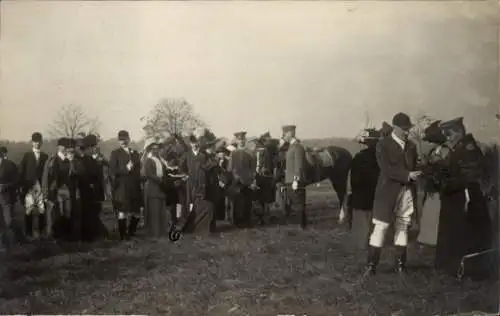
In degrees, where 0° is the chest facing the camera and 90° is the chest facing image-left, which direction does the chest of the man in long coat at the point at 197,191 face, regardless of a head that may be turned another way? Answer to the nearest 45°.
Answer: approximately 0°

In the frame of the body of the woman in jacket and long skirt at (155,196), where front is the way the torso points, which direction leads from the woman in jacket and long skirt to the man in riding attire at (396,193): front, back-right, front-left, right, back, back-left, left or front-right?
front-left

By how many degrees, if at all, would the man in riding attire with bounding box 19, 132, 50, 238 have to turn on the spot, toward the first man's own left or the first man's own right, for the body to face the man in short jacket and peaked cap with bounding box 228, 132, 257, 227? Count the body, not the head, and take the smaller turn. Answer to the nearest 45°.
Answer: approximately 90° to the first man's own left

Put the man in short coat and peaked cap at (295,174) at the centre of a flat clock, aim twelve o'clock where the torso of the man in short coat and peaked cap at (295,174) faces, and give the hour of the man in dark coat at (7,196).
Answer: the man in dark coat at (7,196) is roughly at 12 o'clock from the man in short coat and peaked cap at (295,174).

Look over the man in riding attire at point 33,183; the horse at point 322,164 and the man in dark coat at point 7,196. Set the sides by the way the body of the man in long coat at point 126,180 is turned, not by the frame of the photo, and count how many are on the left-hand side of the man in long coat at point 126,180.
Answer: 1

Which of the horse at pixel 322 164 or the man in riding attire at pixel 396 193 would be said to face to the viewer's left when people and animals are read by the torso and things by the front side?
the horse

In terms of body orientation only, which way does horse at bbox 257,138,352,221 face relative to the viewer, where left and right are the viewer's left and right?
facing to the left of the viewer

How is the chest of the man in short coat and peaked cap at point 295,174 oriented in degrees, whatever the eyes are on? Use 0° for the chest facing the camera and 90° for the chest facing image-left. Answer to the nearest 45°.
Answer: approximately 90°

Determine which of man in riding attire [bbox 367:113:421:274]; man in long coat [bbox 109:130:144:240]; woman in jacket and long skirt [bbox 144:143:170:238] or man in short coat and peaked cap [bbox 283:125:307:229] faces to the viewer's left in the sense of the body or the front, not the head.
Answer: man in short coat and peaked cap [bbox 283:125:307:229]
